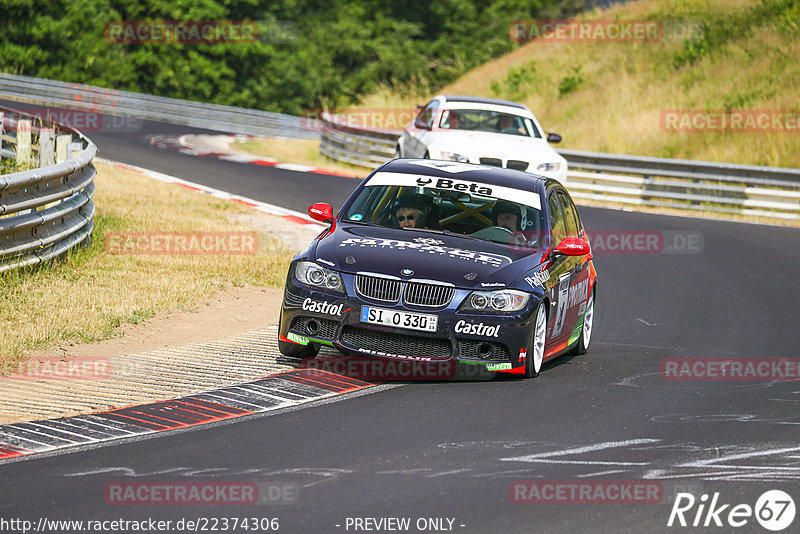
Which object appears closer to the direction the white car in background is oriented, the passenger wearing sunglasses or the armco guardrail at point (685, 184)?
the passenger wearing sunglasses

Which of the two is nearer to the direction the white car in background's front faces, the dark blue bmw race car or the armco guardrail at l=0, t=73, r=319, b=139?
the dark blue bmw race car

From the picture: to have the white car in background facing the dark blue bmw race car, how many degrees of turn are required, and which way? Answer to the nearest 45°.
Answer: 0° — it already faces it

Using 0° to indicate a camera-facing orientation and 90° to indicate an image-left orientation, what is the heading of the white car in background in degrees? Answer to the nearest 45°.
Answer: approximately 0°
